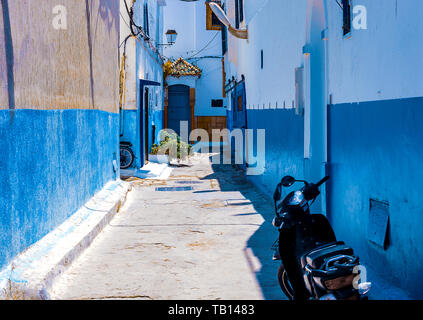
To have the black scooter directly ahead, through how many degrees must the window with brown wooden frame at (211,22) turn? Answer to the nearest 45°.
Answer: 0° — it already faces it

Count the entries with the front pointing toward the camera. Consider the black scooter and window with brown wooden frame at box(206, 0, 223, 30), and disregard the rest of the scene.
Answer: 1

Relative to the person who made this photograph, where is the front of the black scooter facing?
facing away from the viewer and to the left of the viewer

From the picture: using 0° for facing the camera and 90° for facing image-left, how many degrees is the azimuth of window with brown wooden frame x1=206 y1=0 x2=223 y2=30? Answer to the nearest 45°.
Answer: approximately 0°

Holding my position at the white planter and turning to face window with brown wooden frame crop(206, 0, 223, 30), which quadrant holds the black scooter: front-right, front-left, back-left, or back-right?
back-right
